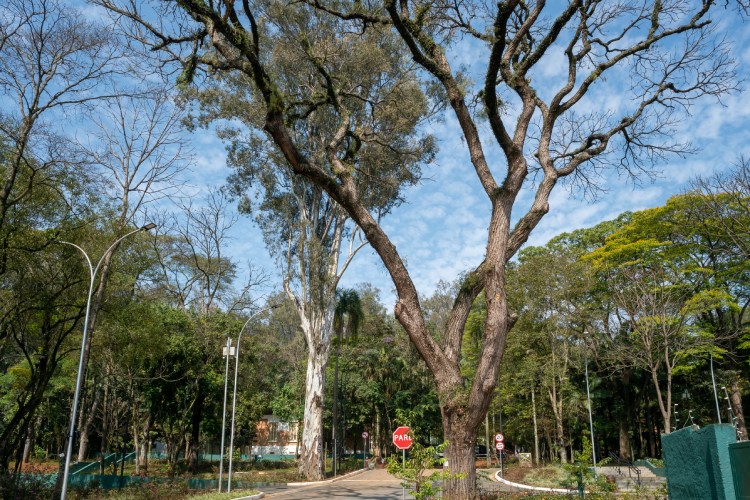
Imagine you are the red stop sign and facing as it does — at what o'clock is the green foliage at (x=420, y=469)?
The green foliage is roughly at 12 o'clock from the red stop sign.

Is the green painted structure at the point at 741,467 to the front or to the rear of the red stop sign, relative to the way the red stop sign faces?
to the front

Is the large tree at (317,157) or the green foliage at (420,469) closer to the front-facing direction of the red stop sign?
the green foliage

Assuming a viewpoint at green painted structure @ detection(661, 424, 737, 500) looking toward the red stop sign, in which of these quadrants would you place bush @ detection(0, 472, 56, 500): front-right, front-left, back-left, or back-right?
front-left

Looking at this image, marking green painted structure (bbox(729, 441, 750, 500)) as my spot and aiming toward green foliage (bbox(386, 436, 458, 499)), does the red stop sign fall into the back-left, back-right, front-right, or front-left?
front-right

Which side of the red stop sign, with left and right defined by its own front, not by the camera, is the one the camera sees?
front

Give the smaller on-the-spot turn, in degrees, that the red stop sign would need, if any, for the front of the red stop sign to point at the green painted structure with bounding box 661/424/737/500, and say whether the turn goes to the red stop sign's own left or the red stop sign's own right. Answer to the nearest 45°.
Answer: approximately 45° to the red stop sign's own left
